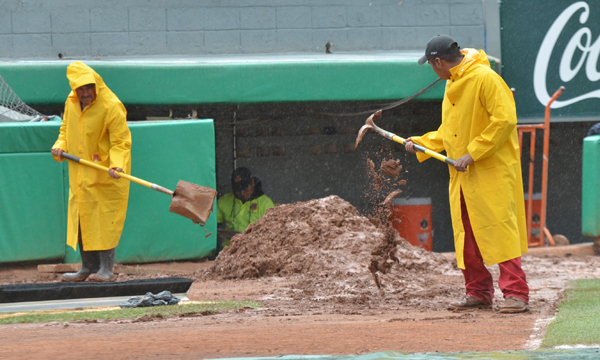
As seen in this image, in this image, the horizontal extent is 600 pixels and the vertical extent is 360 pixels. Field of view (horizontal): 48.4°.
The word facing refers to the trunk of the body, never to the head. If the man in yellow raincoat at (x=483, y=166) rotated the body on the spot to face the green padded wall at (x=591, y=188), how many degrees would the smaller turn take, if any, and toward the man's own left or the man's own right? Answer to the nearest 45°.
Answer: approximately 135° to the man's own right

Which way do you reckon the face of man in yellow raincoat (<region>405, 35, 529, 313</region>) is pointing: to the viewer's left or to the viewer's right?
to the viewer's left

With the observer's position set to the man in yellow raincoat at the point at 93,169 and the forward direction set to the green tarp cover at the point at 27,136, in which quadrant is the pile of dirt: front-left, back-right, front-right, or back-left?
back-right

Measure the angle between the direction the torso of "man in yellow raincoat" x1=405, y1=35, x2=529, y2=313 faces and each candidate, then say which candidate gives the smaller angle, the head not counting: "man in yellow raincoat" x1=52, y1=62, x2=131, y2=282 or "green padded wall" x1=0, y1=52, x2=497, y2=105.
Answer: the man in yellow raincoat

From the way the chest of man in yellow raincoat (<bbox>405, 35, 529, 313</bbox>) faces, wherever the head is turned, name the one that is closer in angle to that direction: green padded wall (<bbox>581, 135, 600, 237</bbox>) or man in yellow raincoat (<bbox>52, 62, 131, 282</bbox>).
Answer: the man in yellow raincoat

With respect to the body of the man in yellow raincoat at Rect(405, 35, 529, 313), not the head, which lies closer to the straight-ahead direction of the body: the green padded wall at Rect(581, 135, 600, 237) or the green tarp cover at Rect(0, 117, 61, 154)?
the green tarp cover

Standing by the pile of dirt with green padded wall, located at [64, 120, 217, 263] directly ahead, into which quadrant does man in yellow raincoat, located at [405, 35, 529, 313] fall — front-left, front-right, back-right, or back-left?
back-left

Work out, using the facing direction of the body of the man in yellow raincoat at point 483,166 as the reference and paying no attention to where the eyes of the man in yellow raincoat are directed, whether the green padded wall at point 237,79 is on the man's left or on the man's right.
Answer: on the man's right

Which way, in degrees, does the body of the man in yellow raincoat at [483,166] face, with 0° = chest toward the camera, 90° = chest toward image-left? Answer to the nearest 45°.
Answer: approximately 45°

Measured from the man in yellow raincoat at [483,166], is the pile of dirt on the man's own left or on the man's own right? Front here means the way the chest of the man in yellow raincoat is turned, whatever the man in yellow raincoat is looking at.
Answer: on the man's own right
